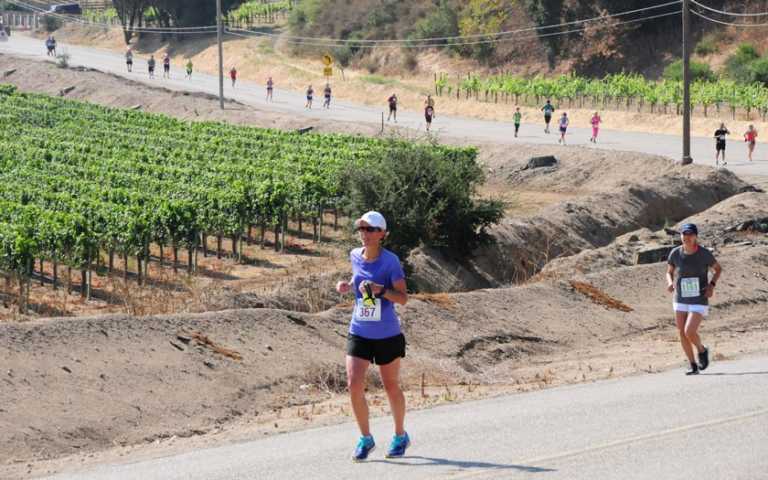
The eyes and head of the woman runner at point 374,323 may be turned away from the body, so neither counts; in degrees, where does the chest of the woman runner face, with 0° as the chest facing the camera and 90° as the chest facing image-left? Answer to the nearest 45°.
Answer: approximately 45°

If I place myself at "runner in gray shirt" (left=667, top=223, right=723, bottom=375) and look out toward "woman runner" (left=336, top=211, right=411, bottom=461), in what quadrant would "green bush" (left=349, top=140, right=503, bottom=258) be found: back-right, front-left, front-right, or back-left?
back-right

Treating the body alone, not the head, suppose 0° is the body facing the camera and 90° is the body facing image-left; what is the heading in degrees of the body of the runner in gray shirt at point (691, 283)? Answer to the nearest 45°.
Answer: approximately 0°

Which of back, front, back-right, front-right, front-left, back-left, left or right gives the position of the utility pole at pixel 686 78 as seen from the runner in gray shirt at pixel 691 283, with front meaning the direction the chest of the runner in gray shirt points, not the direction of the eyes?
back

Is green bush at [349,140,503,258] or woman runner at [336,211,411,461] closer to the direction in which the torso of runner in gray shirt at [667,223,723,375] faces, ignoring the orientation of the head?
the woman runner

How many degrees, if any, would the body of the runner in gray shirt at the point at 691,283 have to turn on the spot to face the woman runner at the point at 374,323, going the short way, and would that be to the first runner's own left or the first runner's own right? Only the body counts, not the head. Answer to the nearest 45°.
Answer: approximately 45° to the first runner's own right

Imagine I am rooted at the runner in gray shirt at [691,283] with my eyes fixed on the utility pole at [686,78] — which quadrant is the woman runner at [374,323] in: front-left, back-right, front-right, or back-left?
back-left

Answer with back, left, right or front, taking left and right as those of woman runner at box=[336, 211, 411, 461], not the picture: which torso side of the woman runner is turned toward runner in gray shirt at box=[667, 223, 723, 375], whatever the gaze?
back

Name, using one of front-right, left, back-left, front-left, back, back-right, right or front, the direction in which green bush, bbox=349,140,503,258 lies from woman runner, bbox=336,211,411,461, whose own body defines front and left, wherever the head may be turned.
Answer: back-right

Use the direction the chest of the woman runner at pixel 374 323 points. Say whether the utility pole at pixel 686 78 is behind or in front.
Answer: behind
